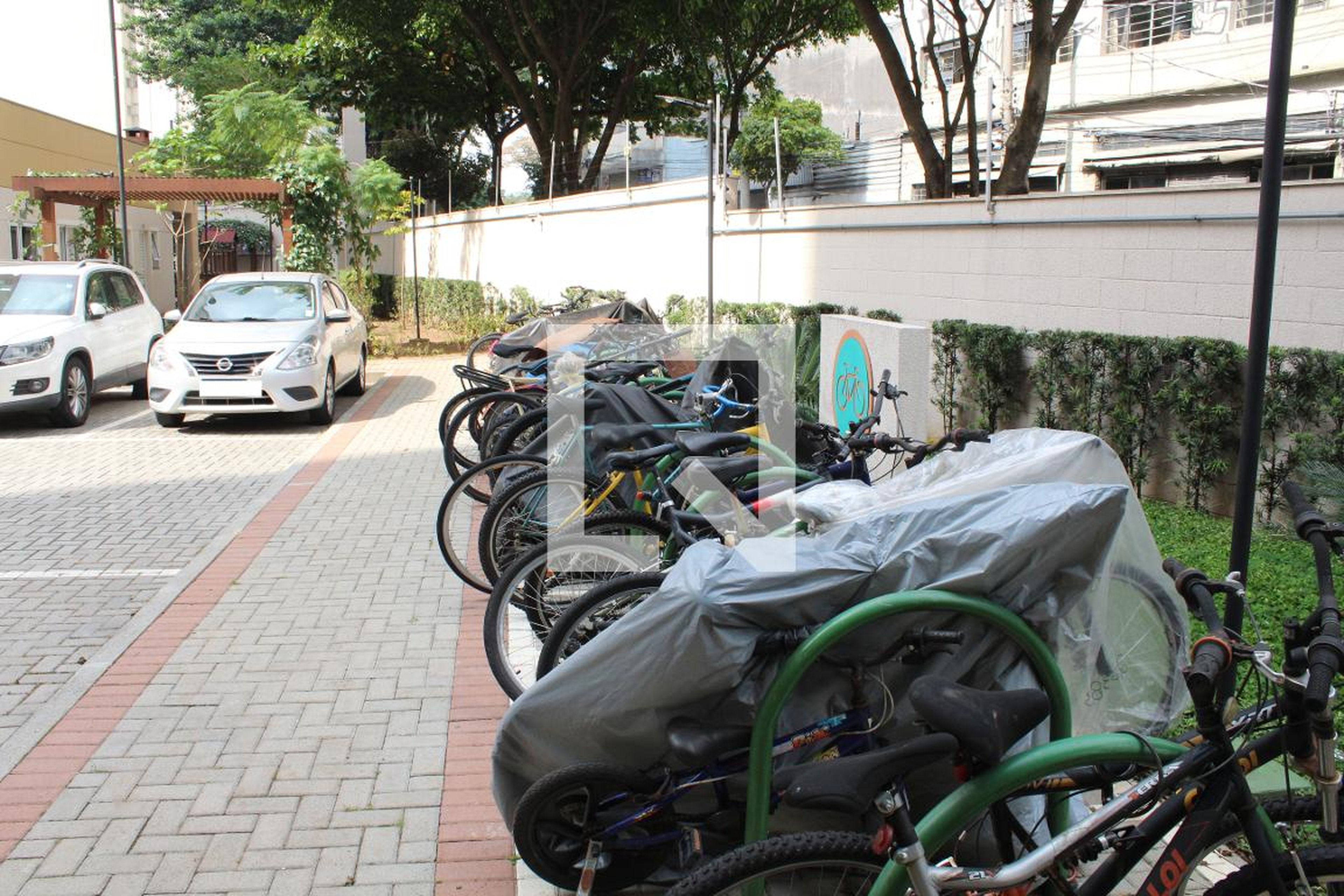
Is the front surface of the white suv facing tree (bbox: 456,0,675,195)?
no

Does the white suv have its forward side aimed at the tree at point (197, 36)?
no

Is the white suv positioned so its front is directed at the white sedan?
no

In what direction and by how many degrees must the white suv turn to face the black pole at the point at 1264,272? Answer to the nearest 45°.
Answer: approximately 45° to its left

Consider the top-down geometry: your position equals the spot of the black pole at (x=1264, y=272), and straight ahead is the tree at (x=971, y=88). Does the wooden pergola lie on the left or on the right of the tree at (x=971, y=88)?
left

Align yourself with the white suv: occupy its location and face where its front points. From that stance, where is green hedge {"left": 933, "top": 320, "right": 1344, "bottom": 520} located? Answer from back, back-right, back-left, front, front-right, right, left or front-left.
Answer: left

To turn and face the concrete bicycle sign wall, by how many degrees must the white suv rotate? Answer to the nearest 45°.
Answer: approximately 90° to its left

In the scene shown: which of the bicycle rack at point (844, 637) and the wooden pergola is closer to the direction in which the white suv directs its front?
the bicycle rack

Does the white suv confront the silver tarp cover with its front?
no

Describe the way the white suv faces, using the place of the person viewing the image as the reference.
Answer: facing the viewer and to the left of the viewer

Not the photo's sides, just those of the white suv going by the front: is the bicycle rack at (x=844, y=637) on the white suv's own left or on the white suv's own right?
on the white suv's own left

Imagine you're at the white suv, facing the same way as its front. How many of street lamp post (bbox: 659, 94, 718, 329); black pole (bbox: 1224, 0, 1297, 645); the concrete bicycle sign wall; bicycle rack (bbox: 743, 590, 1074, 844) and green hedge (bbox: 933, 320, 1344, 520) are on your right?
0

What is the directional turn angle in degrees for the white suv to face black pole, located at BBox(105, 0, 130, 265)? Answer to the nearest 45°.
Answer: approximately 135° to its right
